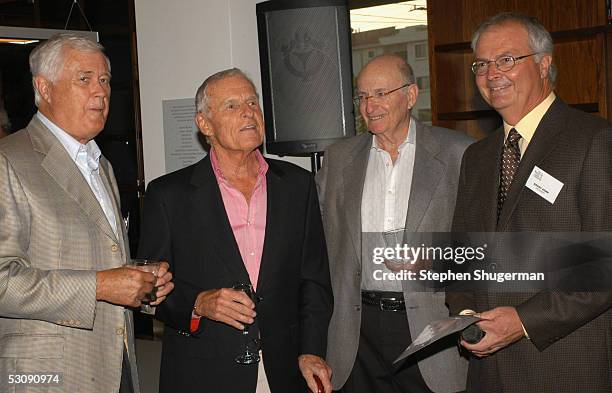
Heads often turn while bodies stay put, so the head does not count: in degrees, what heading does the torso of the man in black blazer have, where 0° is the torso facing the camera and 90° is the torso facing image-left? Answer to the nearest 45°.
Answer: approximately 315°

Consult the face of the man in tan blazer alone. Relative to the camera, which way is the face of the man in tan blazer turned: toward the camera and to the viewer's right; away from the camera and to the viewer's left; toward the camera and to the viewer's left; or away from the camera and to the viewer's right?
toward the camera and to the viewer's right

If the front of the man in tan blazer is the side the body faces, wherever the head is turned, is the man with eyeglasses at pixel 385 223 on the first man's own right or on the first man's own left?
on the first man's own left

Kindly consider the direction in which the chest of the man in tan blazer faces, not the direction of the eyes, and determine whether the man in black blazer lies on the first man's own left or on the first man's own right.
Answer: on the first man's own left

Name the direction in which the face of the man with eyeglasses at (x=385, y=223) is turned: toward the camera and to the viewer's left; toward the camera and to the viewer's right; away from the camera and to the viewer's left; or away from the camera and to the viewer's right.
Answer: toward the camera and to the viewer's left

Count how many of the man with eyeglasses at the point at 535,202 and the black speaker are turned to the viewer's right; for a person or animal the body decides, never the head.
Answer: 0

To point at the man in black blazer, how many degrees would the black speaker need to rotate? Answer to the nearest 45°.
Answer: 0° — it already faces them

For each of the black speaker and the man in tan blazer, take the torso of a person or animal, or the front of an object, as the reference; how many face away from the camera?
0

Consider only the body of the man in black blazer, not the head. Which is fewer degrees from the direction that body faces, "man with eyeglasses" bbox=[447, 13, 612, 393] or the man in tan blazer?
the man with eyeglasses

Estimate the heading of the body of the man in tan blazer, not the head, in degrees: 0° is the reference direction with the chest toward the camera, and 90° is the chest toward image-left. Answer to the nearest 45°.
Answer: approximately 315°

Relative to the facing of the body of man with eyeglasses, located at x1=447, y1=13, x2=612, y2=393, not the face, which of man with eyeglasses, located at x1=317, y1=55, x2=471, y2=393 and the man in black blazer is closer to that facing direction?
the man in black blazer

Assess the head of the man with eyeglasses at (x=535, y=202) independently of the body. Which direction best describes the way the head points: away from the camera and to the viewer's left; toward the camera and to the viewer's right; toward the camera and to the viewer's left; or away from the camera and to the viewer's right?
toward the camera and to the viewer's left

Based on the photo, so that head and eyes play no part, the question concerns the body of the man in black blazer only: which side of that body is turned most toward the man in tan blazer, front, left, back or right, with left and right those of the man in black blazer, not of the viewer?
right
